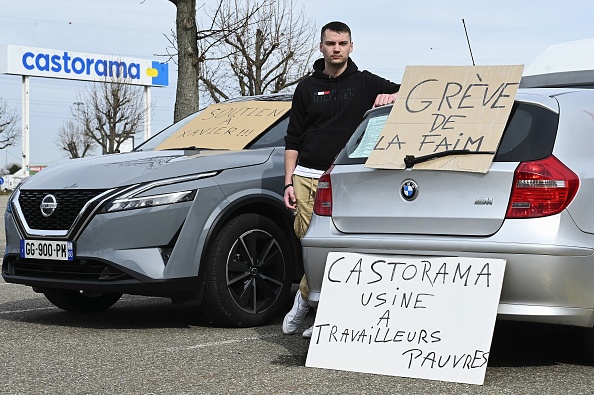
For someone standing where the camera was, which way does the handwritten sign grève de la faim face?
facing the viewer

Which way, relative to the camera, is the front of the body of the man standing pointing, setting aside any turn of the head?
toward the camera

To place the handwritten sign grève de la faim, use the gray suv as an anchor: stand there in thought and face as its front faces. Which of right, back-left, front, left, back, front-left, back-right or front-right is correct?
left

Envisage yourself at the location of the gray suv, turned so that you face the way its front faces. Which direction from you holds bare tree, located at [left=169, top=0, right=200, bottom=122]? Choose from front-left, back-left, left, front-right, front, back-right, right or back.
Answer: back-right

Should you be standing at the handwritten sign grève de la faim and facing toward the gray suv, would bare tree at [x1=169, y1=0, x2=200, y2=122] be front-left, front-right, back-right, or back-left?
front-right

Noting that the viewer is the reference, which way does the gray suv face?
facing the viewer and to the left of the viewer

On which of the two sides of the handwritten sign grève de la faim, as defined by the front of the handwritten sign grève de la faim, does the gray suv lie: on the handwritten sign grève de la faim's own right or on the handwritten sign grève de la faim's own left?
on the handwritten sign grève de la faim's own right

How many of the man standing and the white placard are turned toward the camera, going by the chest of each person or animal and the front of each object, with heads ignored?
2

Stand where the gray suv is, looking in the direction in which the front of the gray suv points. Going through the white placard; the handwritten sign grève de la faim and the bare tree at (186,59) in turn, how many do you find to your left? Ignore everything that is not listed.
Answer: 2

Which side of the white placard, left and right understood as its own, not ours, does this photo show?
front
